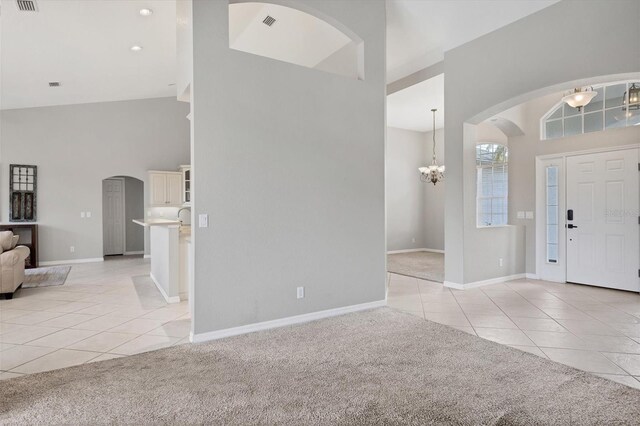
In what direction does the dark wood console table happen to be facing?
toward the camera

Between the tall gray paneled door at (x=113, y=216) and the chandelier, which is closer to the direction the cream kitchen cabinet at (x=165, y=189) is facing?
the chandelier

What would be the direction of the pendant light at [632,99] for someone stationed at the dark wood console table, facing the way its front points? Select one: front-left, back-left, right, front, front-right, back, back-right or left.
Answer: front-left

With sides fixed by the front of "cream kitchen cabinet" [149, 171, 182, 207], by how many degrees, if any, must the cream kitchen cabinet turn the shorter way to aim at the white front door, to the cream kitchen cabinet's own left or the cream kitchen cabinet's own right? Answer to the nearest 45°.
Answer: approximately 45° to the cream kitchen cabinet's own left

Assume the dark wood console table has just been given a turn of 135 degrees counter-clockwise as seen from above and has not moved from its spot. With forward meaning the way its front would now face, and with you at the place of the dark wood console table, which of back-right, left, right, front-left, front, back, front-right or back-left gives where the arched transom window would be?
right

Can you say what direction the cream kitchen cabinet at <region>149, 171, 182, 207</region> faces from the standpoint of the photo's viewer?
facing the viewer

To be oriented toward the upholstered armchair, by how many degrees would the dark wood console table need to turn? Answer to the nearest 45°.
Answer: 0° — it already faces it

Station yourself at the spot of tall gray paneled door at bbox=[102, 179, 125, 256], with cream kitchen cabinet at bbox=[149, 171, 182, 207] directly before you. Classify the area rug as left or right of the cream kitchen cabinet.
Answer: right

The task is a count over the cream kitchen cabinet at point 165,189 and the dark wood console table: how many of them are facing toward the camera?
2

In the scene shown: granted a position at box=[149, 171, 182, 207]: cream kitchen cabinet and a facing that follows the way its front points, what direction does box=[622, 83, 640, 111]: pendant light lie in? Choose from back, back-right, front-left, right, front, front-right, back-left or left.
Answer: front-left
